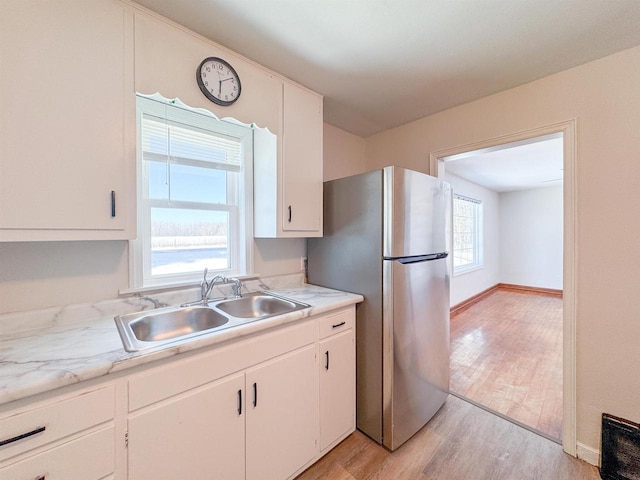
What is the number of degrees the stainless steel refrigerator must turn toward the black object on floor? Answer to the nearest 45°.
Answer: approximately 45° to its left

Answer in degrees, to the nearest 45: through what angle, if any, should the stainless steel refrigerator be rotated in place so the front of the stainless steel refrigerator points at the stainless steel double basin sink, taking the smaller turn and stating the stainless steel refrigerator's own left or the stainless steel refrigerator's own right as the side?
approximately 90° to the stainless steel refrigerator's own right

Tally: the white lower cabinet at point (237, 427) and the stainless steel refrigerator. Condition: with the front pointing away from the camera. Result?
0

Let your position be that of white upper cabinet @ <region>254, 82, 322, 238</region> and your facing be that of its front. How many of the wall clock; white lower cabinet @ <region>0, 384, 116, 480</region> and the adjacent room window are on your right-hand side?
2

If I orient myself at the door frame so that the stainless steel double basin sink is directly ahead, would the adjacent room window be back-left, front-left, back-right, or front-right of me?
back-right

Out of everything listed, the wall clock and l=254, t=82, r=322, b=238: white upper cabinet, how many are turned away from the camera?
0

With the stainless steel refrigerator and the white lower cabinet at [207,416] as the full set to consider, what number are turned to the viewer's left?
0
